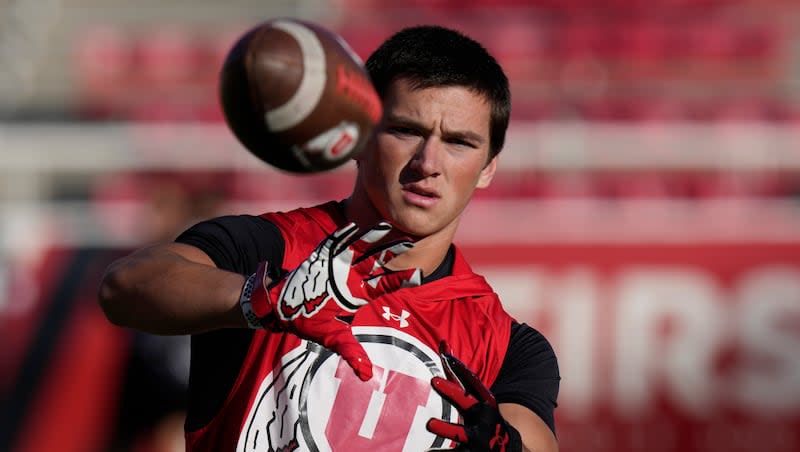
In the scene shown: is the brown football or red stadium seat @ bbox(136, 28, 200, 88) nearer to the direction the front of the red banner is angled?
the brown football

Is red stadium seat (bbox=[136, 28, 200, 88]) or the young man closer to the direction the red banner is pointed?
the young man

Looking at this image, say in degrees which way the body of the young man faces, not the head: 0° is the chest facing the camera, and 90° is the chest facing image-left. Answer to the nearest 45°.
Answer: approximately 0°

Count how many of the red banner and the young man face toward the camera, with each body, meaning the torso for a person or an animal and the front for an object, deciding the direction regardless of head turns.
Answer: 2

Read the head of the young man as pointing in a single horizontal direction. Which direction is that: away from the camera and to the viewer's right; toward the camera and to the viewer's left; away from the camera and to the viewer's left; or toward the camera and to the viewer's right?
toward the camera and to the viewer's left

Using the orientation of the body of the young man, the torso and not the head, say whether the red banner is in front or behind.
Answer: behind

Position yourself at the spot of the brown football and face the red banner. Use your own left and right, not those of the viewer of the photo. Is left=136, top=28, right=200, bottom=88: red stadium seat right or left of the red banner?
left

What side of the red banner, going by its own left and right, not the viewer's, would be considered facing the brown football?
front

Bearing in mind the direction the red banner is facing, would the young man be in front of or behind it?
in front

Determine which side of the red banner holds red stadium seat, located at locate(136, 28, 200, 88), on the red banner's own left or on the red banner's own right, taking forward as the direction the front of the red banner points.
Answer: on the red banner's own right

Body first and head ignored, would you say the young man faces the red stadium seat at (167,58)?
no

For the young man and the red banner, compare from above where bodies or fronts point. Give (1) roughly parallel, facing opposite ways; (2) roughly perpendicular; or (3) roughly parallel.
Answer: roughly parallel
